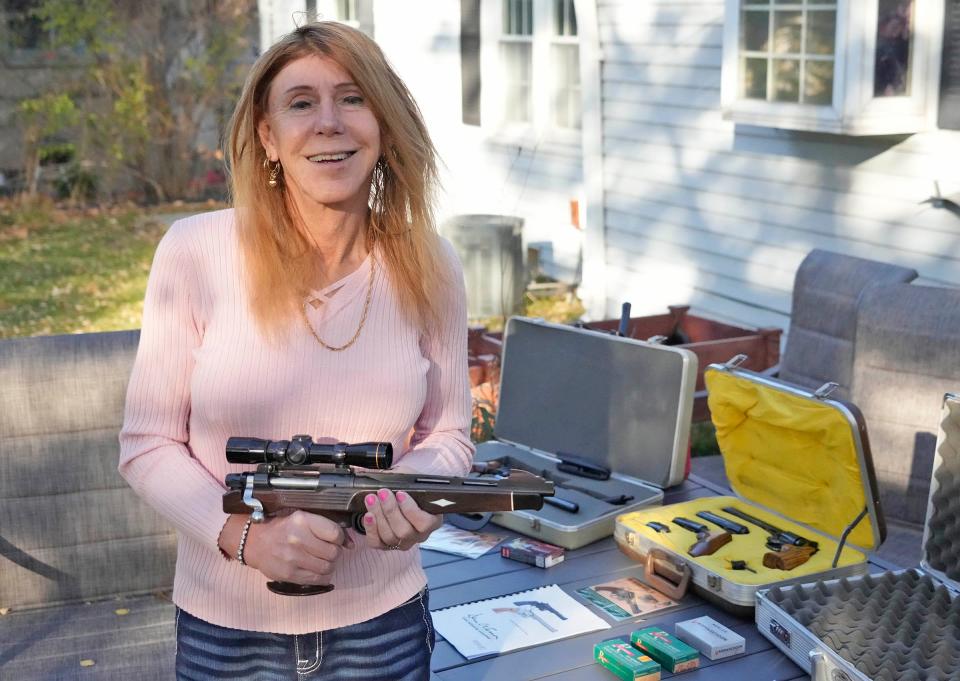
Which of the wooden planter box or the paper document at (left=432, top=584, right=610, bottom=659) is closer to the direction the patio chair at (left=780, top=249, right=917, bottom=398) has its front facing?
the paper document

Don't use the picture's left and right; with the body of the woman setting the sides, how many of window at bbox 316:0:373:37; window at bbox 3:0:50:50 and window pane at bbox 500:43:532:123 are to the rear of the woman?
3

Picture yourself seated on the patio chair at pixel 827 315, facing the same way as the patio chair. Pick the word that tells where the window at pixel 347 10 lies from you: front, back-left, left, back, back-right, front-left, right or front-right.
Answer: right

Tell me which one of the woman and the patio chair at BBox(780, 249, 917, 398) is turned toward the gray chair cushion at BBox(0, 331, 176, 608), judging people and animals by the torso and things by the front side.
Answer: the patio chair

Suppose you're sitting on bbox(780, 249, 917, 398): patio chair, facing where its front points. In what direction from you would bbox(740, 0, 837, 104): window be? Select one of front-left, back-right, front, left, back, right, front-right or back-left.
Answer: back-right

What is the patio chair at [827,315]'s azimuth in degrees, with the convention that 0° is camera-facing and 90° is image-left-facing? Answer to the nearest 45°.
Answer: approximately 45°

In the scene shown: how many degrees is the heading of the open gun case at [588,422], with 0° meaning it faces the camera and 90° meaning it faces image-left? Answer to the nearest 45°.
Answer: approximately 45°

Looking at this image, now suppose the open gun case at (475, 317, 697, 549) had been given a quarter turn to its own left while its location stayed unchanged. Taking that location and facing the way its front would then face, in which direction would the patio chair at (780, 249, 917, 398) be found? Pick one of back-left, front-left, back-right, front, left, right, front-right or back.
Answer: left

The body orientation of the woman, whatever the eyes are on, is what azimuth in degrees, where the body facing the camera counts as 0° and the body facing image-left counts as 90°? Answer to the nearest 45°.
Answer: approximately 0°

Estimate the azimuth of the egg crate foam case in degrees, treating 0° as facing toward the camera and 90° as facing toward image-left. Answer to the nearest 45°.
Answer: approximately 45°

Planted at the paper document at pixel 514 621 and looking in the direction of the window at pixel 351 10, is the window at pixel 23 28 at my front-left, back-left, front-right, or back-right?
front-left

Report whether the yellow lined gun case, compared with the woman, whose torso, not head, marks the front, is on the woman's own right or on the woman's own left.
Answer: on the woman's own left

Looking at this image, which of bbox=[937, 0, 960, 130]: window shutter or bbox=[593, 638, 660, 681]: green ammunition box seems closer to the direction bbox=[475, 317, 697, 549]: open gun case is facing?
the green ammunition box

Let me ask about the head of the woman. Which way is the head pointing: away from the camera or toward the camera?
toward the camera

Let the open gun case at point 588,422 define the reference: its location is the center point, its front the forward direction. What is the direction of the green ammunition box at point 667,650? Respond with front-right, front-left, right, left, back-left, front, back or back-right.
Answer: front-left
